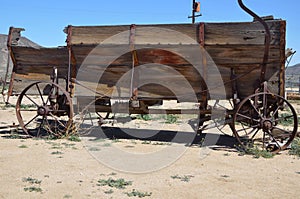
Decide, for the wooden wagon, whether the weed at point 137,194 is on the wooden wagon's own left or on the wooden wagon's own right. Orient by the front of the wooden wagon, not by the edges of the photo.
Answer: on the wooden wagon's own left

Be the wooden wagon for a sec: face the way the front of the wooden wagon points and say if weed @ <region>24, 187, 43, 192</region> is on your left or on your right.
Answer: on your left

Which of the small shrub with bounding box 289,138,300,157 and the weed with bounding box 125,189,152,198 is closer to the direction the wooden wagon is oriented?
the weed

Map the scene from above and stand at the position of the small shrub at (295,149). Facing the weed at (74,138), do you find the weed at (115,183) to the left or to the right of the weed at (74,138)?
left

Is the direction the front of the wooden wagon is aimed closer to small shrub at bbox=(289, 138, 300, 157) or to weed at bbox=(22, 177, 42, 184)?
the weed

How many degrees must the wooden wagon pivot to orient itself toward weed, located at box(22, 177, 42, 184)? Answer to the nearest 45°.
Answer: approximately 45° to its left

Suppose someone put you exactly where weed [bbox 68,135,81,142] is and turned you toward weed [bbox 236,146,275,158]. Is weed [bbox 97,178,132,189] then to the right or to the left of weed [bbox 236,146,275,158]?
right

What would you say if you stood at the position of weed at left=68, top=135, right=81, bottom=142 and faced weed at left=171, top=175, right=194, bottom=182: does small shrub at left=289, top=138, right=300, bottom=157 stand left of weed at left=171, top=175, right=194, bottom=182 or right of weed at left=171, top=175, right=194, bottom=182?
left

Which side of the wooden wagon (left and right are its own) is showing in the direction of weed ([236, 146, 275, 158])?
back

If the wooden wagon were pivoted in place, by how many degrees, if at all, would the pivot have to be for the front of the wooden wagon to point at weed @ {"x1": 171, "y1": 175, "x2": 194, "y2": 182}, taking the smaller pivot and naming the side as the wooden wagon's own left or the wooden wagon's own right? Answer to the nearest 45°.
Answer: approximately 90° to the wooden wagon's own left

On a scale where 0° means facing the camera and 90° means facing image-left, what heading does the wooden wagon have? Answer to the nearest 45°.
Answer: approximately 90°
